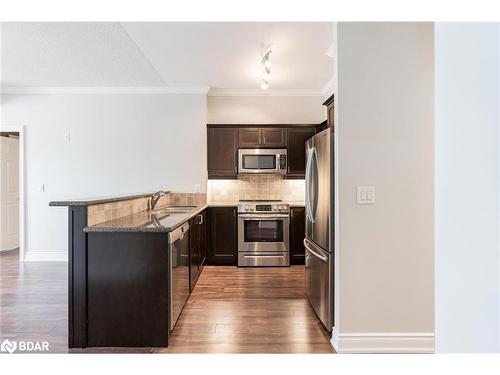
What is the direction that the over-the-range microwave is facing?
toward the camera

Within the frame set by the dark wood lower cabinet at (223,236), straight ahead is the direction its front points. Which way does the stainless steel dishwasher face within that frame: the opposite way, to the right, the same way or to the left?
to the left

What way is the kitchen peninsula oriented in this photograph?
to the viewer's right

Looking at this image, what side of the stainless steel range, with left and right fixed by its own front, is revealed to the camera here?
front

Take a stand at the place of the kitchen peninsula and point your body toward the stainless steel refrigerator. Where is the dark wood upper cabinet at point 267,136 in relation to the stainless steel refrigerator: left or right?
left

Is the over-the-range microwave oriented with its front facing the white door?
no

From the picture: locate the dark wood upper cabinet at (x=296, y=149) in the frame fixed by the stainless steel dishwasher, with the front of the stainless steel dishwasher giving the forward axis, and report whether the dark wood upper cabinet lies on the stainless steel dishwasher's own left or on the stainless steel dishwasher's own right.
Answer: on the stainless steel dishwasher's own left

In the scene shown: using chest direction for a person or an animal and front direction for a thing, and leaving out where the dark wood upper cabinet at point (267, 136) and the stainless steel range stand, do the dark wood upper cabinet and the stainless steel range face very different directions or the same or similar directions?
same or similar directions

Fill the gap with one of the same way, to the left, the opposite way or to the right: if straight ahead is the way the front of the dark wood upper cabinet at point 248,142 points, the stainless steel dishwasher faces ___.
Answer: to the left

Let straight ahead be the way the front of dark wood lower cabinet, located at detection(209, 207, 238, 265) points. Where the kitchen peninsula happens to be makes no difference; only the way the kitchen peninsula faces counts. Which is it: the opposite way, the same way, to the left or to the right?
to the left

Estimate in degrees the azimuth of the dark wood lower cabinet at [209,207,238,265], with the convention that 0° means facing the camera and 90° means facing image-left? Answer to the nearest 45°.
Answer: approximately 0°

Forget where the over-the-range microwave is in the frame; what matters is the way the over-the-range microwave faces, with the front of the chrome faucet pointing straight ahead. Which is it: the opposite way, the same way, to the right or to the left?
to the right

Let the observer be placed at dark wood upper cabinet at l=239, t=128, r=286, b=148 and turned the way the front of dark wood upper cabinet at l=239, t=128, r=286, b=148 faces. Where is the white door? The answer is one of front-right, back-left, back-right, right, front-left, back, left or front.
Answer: right

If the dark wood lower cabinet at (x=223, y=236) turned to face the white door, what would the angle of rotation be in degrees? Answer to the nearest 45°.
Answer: approximately 90° to its right

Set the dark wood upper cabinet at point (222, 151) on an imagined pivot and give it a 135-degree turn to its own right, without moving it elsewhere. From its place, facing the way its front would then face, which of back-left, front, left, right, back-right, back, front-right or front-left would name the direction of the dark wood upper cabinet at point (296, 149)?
back-right

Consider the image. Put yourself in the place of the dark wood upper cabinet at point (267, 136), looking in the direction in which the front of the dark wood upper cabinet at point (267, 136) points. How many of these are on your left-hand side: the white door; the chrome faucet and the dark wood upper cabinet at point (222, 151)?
0

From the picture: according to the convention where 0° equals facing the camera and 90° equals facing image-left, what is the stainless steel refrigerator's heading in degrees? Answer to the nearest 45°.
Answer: approximately 90°

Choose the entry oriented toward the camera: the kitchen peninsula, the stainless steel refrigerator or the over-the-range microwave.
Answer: the over-the-range microwave

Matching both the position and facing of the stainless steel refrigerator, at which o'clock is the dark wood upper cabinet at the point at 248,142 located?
The dark wood upper cabinet is roughly at 2 o'clock from the stainless steel refrigerator.

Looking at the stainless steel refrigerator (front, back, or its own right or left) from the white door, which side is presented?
front
